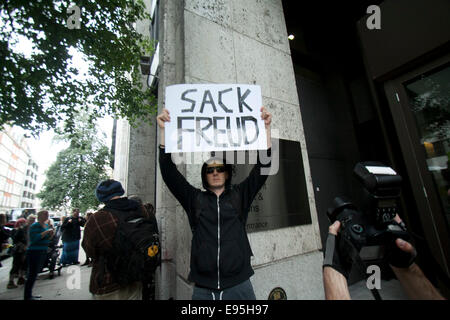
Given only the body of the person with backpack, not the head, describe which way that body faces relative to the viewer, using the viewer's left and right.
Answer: facing away from the viewer and to the left of the viewer

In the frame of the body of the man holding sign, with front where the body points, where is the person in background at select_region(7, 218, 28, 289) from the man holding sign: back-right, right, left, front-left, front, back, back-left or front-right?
back-right

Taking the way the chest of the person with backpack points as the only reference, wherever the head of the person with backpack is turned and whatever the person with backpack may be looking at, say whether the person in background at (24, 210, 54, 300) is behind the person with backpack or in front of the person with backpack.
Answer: in front

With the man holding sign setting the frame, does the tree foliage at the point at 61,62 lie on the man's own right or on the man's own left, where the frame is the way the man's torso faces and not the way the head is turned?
on the man's own right

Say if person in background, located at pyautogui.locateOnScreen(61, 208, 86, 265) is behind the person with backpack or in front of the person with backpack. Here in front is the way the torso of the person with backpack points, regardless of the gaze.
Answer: in front

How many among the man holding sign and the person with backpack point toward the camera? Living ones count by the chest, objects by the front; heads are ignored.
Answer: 1

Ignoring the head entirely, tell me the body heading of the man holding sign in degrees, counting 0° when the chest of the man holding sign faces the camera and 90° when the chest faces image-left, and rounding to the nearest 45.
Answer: approximately 0°
